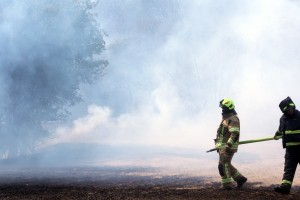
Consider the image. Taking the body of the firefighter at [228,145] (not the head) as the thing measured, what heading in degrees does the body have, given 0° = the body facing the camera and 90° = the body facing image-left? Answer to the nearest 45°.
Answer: approximately 90°

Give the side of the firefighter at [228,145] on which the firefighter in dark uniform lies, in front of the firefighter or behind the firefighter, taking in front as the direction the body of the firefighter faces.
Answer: behind
